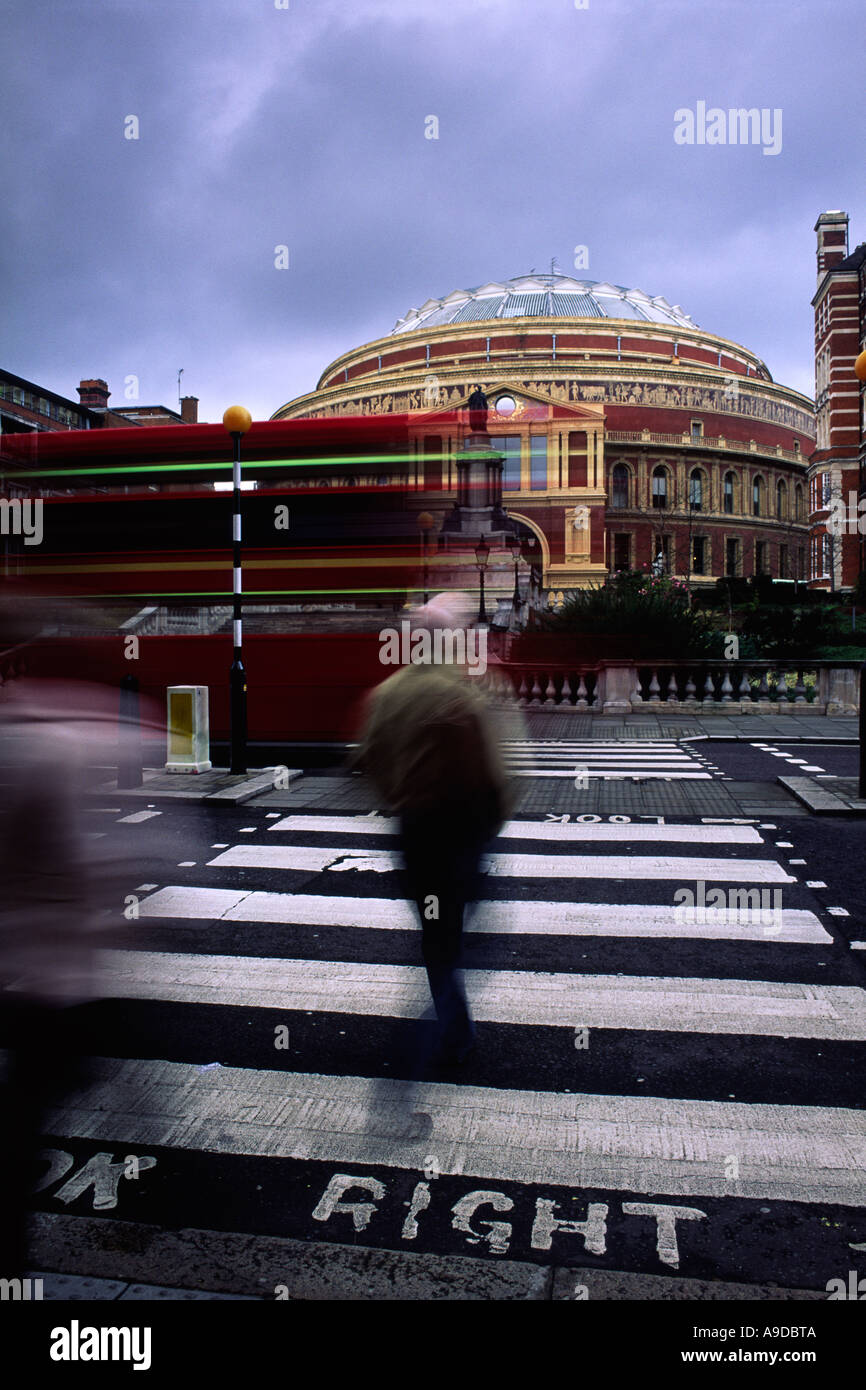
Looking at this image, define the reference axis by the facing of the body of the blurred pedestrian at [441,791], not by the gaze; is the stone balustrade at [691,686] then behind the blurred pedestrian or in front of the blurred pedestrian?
in front

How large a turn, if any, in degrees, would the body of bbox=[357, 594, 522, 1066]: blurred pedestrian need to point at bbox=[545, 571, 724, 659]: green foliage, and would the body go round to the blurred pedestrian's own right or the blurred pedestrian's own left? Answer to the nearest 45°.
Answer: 0° — they already face it

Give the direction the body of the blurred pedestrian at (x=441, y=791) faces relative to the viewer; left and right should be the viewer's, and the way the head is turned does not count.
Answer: facing away from the viewer

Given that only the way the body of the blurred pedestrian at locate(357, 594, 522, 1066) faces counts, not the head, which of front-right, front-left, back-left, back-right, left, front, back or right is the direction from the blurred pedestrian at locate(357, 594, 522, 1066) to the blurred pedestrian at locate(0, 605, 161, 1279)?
back-left
